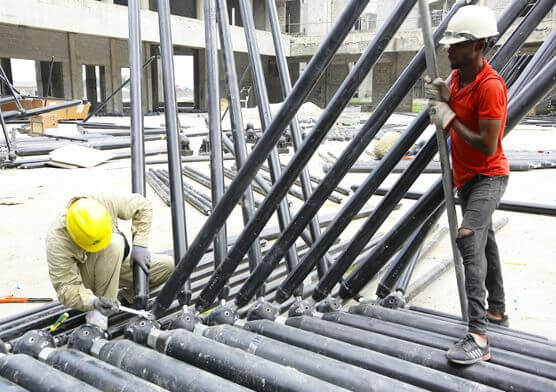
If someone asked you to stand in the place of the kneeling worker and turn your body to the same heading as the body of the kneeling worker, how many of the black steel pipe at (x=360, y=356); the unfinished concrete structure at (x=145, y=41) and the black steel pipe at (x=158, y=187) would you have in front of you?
1

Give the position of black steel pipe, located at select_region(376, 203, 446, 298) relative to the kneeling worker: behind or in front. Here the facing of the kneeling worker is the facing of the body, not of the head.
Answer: in front

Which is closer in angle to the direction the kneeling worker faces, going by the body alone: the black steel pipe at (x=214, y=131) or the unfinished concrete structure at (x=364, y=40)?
the black steel pipe

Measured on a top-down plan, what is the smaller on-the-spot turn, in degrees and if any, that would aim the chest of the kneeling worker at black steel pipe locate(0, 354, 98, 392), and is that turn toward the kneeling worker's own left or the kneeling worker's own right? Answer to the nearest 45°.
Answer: approximately 45° to the kneeling worker's own right

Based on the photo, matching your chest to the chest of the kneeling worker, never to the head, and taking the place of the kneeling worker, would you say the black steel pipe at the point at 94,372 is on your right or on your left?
on your right

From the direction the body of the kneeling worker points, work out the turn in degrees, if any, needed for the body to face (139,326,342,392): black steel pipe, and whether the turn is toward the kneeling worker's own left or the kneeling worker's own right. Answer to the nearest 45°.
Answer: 0° — they already face it

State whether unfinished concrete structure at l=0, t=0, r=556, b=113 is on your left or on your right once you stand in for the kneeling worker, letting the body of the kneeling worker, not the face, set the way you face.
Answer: on your left

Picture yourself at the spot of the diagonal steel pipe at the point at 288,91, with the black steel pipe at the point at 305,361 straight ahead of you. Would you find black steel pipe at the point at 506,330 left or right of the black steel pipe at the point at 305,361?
left

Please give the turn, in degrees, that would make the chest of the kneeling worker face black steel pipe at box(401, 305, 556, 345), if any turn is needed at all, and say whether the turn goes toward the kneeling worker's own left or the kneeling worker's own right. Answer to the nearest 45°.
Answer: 0° — they already face it

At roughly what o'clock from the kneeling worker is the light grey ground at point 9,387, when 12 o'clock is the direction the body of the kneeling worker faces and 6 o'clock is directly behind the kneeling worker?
The light grey ground is roughly at 2 o'clock from the kneeling worker.

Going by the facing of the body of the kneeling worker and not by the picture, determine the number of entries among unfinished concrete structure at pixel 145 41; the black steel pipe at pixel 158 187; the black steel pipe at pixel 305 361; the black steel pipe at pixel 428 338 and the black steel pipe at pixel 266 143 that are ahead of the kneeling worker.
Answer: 3

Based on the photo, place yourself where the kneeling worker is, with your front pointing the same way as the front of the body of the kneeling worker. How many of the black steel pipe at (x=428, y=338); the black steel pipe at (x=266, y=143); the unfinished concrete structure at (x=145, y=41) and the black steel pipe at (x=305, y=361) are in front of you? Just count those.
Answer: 3

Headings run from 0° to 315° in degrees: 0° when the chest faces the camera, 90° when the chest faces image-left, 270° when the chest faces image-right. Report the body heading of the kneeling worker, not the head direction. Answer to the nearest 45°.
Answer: approximately 315°

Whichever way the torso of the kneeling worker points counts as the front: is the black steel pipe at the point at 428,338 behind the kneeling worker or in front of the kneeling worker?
in front

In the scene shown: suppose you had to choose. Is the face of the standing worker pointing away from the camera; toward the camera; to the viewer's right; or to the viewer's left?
to the viewer's left
